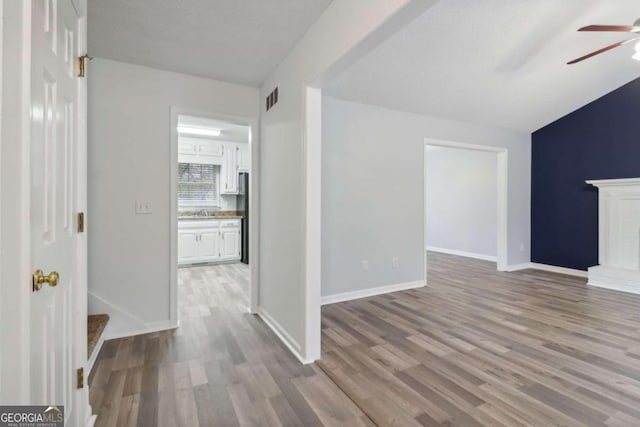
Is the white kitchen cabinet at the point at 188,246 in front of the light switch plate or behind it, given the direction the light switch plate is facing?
behind

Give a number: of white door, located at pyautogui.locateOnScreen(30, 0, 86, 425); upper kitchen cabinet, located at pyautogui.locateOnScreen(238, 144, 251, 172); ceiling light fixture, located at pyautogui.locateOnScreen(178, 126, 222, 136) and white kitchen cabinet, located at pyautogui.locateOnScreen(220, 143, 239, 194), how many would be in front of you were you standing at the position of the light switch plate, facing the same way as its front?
1

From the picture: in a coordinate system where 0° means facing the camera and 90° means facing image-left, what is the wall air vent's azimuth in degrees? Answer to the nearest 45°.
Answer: approximately 45°

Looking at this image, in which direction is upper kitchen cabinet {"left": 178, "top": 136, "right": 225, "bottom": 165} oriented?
toward the camera

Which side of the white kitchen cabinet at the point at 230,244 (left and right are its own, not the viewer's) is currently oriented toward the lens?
front

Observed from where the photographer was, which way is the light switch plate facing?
facing the viewer

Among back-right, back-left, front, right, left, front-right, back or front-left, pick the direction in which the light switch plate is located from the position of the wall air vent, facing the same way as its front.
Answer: front-right

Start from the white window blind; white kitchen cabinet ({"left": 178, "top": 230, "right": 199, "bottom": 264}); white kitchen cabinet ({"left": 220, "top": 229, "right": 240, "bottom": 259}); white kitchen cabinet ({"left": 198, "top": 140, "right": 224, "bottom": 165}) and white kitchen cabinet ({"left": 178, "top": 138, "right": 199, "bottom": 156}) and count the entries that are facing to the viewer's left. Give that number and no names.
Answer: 0

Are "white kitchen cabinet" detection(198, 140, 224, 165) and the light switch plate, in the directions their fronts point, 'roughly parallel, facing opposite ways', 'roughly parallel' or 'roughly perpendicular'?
roughly parallel
